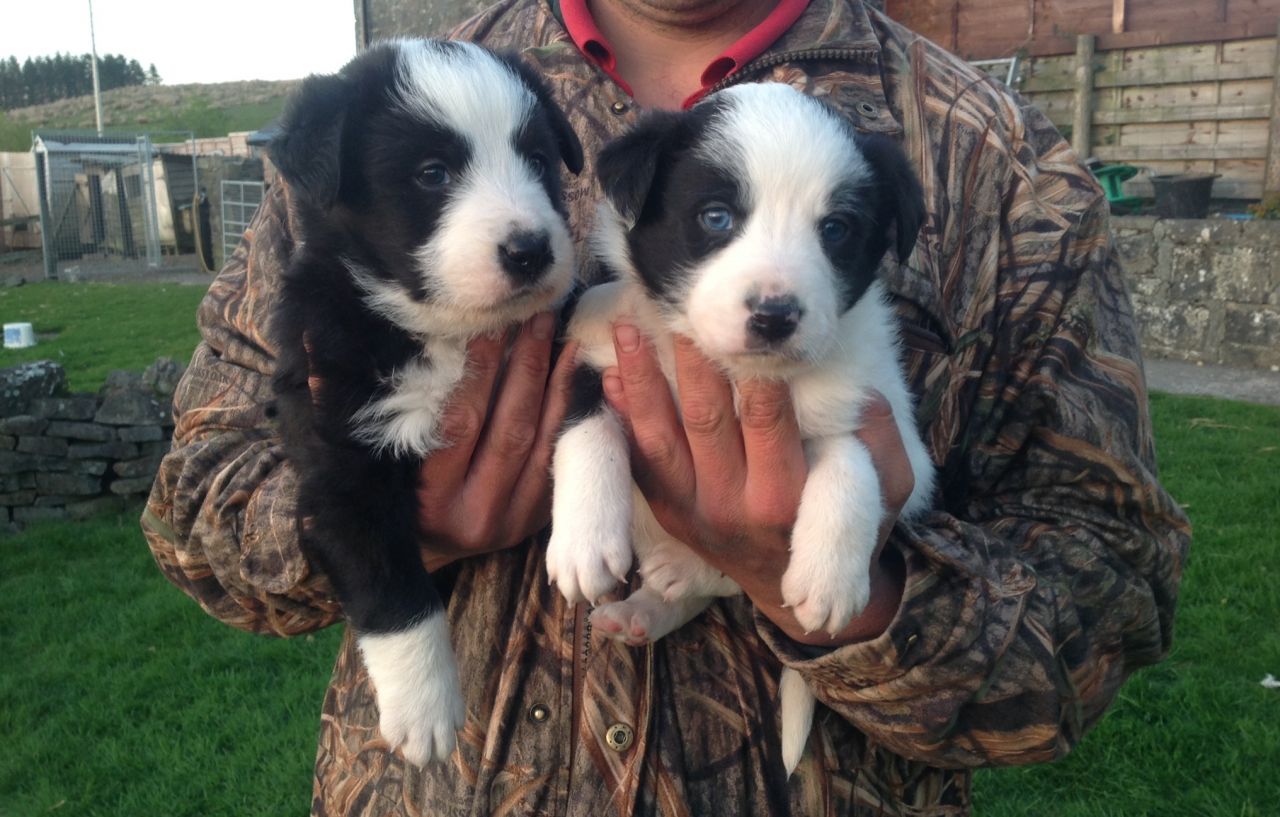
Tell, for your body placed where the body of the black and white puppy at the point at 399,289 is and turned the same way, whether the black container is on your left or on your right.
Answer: on your left

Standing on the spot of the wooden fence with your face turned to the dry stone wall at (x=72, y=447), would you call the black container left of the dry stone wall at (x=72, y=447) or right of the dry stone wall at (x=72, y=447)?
left

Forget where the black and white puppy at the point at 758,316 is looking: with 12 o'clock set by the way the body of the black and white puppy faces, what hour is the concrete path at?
The concrete path is roughly at 7 o'clock from the black and white puppy.

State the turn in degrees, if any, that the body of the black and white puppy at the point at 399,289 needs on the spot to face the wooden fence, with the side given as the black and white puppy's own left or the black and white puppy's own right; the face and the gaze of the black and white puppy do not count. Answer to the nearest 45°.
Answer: approximately 90° to the black and white puppy's own left

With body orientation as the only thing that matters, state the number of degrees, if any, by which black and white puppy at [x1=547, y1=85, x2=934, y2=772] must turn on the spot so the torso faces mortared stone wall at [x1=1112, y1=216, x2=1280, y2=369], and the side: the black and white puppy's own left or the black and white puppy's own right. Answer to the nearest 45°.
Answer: approximately 135° to the black and white puppy's own left

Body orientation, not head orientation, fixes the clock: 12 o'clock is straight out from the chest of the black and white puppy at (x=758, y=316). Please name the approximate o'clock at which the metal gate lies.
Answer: The metal gate is roughly at 5 o'clock from the black and white puppy.

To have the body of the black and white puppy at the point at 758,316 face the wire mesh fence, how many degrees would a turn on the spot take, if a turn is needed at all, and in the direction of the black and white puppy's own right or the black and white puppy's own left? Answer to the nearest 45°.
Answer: approximately 135° to the black and white puppy's own right

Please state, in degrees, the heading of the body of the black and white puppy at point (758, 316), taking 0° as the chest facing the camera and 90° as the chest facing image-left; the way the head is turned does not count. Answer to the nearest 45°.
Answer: approximately 0°

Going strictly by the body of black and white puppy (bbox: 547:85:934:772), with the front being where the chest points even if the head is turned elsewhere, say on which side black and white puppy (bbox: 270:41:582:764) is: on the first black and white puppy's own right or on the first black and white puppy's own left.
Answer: on the first black and white puppy's own right

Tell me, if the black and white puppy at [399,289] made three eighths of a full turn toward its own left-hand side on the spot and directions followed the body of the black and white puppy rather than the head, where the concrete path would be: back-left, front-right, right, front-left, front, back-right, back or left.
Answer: front-right

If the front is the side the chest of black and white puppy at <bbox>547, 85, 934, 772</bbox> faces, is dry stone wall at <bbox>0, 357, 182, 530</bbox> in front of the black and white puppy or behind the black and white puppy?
behind

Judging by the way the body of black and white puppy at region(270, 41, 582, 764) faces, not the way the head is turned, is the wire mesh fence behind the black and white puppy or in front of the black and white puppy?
behind

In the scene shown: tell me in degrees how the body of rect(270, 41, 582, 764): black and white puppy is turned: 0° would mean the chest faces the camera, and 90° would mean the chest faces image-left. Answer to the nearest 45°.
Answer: approximately 315°
